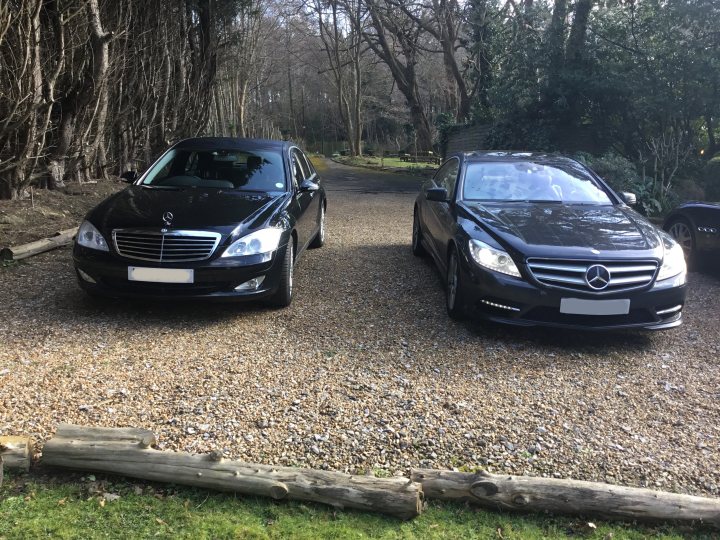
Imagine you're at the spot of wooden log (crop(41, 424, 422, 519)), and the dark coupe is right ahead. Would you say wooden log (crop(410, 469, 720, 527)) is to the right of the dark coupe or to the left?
right

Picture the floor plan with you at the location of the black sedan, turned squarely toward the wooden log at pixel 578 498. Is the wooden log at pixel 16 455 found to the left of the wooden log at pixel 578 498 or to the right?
right

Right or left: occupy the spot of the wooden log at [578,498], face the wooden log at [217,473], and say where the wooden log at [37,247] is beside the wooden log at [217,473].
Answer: right

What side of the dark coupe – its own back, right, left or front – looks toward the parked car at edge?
left

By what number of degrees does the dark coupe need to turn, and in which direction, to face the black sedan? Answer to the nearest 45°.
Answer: approximately 135° to its right

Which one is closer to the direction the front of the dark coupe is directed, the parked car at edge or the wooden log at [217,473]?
the wooden log

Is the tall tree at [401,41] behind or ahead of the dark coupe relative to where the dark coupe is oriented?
behind

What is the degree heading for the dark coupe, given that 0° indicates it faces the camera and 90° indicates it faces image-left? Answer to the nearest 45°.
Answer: approximately 315°

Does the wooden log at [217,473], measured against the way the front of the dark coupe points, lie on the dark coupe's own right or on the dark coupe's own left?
on the dark coupe's own right

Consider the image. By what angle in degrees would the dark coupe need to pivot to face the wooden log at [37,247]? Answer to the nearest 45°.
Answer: approximately 135° to its right

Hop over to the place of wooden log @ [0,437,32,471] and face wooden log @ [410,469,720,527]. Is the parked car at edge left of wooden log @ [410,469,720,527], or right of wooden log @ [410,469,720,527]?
left

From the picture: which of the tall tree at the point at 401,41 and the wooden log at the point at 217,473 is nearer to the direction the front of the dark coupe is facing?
the wooden log
